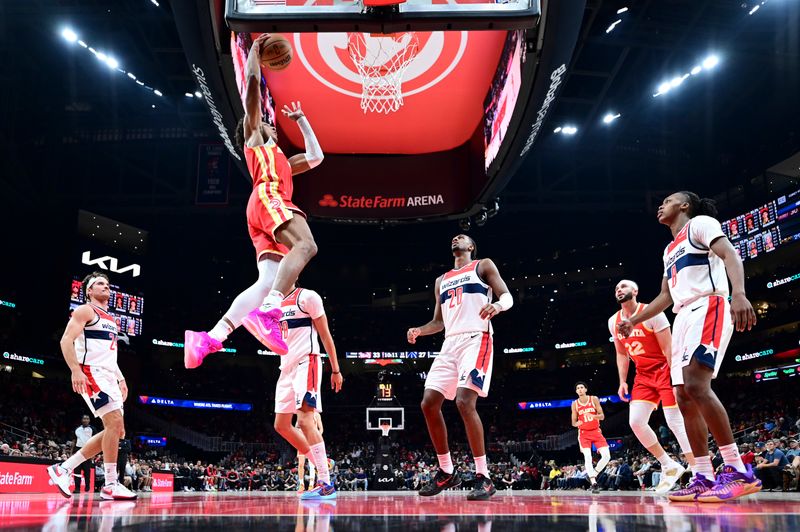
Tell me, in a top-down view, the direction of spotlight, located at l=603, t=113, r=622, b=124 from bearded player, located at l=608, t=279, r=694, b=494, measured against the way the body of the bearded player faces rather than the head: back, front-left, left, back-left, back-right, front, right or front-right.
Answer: back-right

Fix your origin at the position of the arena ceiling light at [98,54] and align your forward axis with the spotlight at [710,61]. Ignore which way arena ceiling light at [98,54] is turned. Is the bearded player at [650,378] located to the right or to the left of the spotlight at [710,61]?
right

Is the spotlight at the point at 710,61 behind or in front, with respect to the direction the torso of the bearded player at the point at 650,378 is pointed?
behind

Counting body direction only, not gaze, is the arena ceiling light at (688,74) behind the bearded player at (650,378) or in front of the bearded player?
behind

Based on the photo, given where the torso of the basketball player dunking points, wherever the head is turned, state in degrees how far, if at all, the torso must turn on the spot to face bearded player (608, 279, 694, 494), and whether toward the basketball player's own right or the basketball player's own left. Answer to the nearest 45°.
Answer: approximately 45° to the basketball player's own left

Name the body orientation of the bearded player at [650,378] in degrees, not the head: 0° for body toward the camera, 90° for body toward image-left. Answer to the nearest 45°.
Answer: approximately 45°

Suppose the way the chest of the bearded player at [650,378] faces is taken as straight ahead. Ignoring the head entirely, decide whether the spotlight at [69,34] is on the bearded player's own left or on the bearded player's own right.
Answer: on the bearded player's own right
